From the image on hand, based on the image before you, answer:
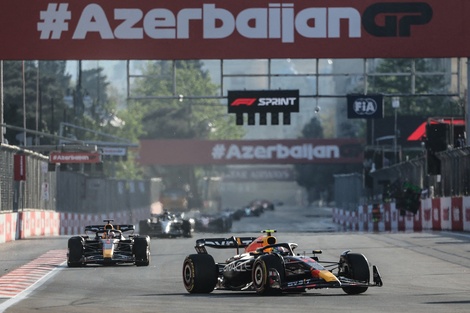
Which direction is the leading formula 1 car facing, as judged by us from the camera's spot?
facing the viewer and to the right of the viewer

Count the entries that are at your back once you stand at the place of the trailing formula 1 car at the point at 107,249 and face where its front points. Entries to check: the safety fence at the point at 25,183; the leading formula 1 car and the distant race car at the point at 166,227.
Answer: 2

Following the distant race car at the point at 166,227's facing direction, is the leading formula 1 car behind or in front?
in front

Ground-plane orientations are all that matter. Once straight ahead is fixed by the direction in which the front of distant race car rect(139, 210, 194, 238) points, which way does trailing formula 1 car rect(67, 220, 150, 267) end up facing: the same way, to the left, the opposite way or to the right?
the same way

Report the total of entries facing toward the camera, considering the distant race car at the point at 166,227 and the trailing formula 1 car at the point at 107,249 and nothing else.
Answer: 2

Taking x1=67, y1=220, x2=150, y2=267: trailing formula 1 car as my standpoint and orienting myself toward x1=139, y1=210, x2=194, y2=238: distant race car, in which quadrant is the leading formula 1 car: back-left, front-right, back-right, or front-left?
back-right

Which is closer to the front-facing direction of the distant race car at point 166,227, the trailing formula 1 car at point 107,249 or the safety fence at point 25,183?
the trailing formula 1 car

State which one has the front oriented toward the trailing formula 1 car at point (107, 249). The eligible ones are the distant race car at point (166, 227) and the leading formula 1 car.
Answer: the distant race car

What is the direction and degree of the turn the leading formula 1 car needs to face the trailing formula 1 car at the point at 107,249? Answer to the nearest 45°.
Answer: approximately 180°

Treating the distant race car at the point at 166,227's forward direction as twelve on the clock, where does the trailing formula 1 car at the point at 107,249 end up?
The trailing formula 1 car is roughly at 12 o'clock from the distant race car.

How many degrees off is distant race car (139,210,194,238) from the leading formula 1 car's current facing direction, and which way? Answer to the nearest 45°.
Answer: approximately 135° to its left

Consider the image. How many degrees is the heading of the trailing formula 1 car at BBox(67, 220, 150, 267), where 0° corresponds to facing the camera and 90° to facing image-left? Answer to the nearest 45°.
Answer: approximately 0°

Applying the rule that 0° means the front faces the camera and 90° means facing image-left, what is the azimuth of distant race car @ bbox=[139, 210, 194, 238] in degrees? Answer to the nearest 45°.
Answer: approximately 0°

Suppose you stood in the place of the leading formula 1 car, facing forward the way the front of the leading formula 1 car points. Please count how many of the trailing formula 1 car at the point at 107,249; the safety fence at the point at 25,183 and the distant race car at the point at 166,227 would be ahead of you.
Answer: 0
